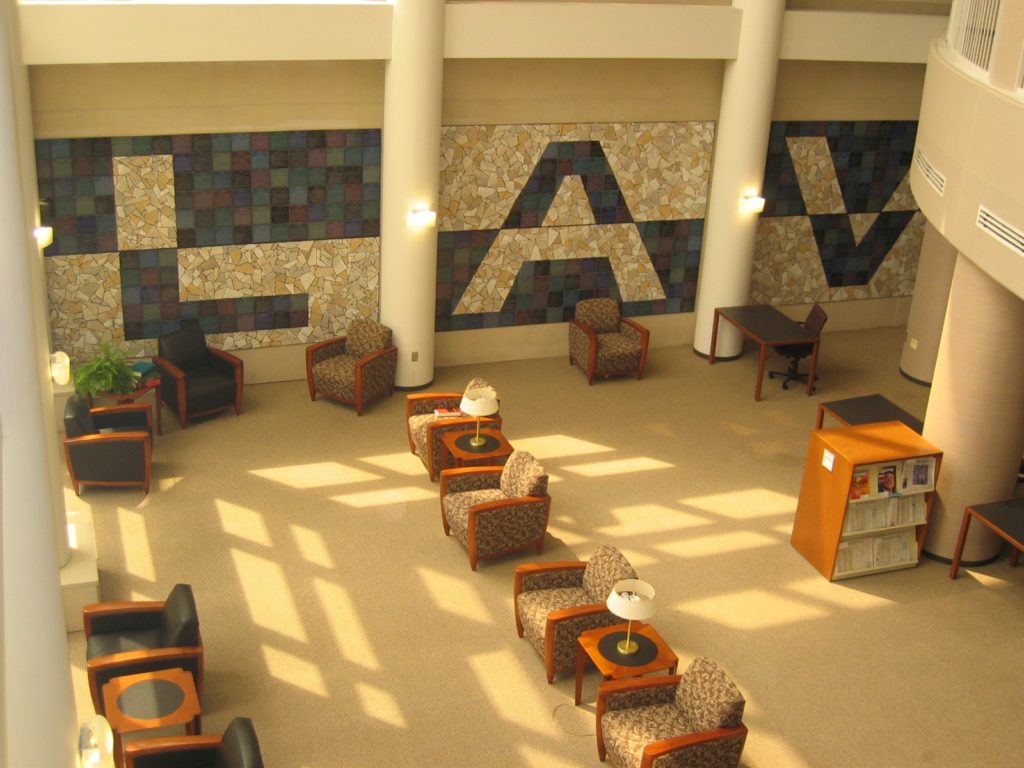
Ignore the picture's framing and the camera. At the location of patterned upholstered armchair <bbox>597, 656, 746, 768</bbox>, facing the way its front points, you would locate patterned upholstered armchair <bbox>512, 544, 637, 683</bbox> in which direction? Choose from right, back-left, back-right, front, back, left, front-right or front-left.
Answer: right

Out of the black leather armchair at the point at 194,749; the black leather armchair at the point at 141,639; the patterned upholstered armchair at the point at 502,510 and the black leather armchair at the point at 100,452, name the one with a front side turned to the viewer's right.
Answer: the black leather armchair at the point at 100,452

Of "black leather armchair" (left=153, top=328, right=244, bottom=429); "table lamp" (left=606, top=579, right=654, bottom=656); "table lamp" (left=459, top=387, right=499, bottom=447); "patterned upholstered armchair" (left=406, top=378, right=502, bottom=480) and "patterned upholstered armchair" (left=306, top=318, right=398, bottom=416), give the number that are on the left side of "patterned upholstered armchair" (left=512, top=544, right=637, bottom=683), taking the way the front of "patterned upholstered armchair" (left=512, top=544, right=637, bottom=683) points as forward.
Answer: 1

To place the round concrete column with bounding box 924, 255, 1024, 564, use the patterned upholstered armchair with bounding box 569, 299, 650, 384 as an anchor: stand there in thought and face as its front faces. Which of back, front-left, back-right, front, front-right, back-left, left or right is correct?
front

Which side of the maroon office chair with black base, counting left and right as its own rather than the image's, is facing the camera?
left

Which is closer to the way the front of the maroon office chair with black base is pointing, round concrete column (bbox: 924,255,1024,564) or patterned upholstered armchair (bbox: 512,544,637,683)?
the patterned upholstered armchair

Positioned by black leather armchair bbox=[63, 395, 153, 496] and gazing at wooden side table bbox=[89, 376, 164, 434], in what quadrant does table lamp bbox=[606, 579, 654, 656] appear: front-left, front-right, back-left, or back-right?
back-right

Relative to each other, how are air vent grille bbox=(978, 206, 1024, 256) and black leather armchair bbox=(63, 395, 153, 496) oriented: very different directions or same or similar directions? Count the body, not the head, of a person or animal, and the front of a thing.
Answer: very different directions

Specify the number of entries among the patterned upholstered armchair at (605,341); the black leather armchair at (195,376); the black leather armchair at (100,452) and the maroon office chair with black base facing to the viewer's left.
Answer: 1

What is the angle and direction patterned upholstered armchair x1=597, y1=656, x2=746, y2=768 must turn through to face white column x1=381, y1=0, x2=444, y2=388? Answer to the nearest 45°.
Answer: approximately 90° to its right

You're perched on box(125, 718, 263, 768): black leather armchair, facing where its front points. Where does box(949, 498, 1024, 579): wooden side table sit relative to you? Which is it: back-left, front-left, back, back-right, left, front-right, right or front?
back

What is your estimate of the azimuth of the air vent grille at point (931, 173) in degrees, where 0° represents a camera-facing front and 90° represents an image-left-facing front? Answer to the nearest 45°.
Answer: approximately 90°

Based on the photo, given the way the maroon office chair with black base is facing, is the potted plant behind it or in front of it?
in front

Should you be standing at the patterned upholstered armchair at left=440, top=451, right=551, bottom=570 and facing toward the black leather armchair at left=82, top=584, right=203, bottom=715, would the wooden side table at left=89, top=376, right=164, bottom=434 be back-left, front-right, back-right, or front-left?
front-right

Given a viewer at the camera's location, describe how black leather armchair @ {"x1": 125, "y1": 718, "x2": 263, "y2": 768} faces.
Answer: facing to the left of the viewer

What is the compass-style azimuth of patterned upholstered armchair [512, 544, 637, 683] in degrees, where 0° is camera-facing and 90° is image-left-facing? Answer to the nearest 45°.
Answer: approximately 45°

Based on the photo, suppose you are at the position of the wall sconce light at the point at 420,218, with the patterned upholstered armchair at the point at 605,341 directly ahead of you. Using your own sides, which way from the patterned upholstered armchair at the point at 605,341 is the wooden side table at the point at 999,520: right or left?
right

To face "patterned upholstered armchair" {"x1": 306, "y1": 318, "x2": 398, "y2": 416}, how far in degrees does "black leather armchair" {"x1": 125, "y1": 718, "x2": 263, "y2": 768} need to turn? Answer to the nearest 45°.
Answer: approximately 90° to its right

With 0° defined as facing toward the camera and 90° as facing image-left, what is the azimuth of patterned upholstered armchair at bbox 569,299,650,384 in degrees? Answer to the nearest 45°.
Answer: approximately 315°

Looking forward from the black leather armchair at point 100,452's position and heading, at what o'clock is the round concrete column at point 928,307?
The round concrete column is roughly at 12 o'clock from the black leather armchair.

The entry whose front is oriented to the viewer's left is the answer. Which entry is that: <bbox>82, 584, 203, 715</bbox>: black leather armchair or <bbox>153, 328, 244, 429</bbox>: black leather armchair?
<bbox>82, 584, 203, 715</bbox>: black leather armchair
